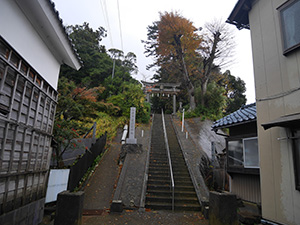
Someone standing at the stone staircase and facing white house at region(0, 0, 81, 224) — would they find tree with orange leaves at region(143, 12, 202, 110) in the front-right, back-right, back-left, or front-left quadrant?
back-right

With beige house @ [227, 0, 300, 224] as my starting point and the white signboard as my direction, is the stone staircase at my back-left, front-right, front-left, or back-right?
front-right

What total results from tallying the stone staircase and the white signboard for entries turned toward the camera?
2

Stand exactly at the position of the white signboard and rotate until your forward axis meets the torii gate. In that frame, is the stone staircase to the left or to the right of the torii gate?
right

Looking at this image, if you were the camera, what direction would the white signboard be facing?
facing the viewer

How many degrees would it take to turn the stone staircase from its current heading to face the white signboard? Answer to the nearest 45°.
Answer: approximately 45° to its right

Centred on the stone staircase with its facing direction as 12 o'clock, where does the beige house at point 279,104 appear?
The beige house is roughly at 11 o'clock from the stone staircase.

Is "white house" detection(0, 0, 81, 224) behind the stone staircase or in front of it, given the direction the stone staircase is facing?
in front

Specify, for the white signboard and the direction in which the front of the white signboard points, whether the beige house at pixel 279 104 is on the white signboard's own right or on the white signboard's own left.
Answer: on the white signboard's own left

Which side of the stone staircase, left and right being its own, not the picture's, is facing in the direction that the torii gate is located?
back

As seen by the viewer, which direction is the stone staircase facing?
toward the camera

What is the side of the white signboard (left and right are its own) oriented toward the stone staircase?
left
